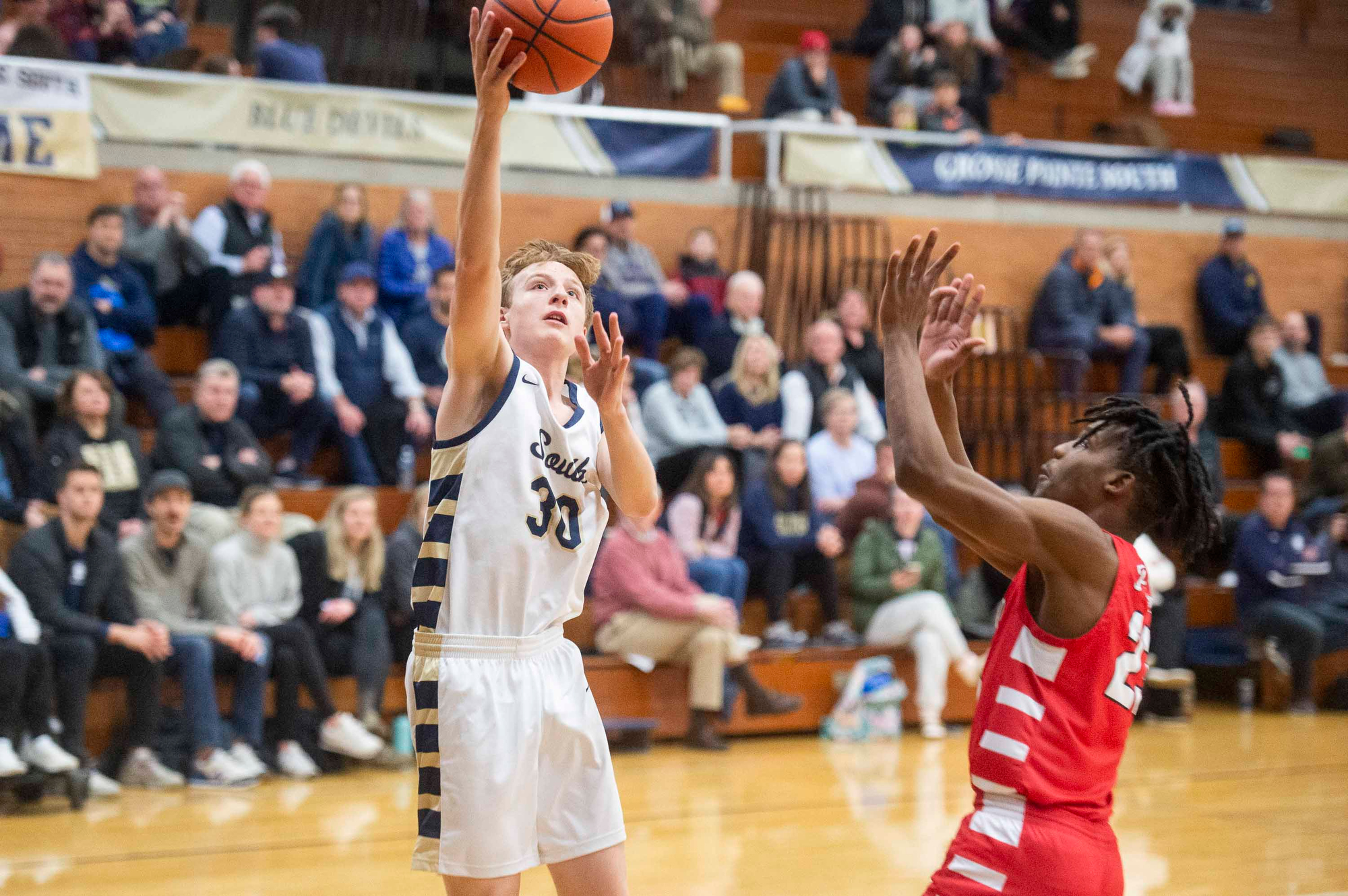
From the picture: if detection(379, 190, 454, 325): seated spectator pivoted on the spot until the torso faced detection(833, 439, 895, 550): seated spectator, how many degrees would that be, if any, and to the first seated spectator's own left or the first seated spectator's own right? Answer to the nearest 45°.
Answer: approximately 45° to the first seated spectator's own left

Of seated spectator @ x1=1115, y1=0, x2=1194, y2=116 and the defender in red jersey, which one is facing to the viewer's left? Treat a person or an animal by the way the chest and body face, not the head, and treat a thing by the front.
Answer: the defender in red jersey

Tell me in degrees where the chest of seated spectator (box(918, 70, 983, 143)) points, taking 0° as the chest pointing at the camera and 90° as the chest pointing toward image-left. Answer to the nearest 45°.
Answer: approximately 0°

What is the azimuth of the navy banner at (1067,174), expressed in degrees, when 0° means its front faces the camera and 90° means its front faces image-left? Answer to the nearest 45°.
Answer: approximately 0°

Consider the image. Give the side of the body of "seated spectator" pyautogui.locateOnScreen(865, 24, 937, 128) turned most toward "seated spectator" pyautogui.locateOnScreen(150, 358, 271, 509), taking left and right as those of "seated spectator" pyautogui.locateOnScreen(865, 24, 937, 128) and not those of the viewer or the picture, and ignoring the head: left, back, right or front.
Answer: right

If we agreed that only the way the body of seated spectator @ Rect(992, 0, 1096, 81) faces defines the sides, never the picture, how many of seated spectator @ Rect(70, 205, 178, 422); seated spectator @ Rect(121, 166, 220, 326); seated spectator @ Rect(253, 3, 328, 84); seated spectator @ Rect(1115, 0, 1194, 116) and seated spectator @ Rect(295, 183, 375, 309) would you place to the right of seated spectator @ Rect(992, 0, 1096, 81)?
4

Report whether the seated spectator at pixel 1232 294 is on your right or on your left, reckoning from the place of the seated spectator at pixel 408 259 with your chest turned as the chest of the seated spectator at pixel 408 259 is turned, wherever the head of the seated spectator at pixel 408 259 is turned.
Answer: on your left
